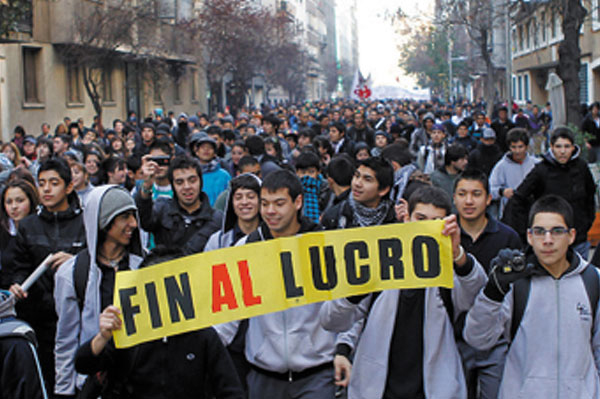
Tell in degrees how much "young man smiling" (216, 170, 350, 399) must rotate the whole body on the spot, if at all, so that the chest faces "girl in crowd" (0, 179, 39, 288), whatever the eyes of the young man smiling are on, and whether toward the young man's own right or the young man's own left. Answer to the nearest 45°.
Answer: approximately 135° to the young man's own right

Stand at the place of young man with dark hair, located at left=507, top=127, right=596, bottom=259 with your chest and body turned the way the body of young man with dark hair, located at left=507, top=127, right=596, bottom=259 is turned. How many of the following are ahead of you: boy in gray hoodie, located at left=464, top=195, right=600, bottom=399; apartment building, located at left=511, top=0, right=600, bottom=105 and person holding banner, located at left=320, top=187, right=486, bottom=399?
2

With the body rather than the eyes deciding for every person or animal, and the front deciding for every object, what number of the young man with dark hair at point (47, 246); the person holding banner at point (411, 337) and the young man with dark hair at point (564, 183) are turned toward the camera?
3

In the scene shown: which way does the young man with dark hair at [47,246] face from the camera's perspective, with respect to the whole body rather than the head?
toward the camera

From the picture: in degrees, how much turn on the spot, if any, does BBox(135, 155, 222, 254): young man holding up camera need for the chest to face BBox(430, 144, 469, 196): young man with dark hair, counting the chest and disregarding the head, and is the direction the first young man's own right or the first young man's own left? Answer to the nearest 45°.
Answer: approximately 135° to the first young man's own left

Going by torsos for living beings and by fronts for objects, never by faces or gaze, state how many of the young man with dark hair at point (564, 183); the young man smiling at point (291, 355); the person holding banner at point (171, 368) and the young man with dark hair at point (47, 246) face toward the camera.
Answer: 4

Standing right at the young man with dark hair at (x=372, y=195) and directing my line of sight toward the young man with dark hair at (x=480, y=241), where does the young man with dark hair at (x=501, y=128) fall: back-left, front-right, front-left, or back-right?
back-left

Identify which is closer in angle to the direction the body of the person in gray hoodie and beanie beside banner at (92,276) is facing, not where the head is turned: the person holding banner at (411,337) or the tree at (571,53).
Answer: the person holding banner

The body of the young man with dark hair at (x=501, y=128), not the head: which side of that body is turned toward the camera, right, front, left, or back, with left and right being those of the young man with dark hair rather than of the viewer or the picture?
front

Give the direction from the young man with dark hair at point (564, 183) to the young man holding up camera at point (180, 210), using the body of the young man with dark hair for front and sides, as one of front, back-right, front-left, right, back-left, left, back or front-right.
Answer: front-right

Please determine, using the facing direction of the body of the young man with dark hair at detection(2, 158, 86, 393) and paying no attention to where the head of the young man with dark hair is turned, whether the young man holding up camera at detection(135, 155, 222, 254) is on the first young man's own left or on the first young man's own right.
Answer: on the first young man's own left

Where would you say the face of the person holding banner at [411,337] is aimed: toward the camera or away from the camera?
toward the camera

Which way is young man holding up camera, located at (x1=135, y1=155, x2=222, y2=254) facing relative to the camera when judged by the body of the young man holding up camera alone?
toward the camera

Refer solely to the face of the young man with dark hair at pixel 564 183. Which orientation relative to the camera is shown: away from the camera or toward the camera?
toward the camera

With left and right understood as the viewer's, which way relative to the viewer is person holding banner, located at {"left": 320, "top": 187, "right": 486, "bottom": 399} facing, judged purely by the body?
facing the viewer

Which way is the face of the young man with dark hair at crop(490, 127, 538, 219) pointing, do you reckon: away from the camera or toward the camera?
toward the camera

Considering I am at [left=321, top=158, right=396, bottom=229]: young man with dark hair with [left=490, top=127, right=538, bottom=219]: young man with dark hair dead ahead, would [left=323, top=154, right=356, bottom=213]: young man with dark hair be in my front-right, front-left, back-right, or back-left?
front-left
